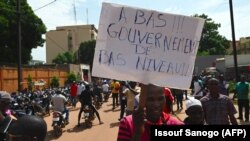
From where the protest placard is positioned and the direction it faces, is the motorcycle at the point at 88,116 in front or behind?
behind

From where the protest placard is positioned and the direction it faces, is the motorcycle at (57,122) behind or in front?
behind

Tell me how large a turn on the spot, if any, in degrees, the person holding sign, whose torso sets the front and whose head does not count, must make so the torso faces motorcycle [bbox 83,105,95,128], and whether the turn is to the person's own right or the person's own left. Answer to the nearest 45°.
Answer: approximately 180°

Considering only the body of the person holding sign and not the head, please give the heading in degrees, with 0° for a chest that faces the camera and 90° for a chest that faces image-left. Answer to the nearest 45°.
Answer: approximately 0°

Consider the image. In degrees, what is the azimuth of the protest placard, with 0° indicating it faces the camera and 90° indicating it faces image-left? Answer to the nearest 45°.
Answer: approximately 0°

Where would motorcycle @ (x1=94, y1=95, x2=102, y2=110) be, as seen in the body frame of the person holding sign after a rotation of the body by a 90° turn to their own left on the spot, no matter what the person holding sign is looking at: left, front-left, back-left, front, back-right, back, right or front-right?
left

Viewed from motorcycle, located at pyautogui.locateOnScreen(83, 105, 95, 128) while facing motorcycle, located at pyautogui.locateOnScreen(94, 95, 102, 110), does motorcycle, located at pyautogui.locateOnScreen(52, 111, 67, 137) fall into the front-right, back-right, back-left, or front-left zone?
back-left
